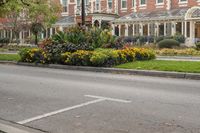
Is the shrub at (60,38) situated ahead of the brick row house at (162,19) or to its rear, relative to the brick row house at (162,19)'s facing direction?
ahead

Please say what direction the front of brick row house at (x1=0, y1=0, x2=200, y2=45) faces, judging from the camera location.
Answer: facing the viewer

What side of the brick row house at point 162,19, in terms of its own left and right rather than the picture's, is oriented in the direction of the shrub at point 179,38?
front

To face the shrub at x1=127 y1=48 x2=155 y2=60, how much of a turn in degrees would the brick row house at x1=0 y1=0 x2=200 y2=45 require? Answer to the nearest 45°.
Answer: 0° — it already faces it

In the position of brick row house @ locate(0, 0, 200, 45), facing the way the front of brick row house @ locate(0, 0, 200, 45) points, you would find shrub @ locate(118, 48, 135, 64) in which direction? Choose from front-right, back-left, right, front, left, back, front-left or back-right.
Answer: front

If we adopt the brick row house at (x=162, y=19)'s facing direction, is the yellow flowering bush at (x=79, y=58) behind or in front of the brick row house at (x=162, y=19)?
in front
